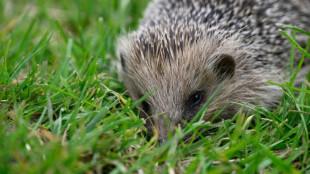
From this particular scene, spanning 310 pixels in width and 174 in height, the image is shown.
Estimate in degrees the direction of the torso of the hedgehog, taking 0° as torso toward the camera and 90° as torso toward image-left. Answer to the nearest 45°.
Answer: approximately 45°
